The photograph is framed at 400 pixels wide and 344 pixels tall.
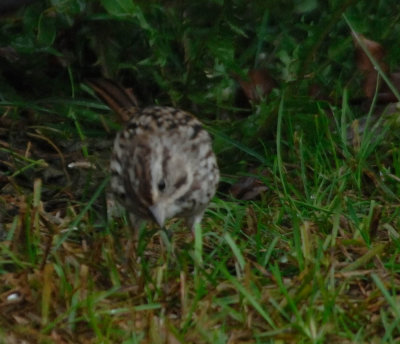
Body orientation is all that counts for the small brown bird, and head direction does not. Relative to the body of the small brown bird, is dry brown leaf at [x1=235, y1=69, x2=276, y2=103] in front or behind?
behind

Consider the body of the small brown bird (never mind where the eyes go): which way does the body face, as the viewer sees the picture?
toward the camera

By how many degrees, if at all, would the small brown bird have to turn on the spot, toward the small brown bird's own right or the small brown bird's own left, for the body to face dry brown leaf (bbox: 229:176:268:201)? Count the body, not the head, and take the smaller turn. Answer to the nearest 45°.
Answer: approximately 135° to the small brown bird's own left
